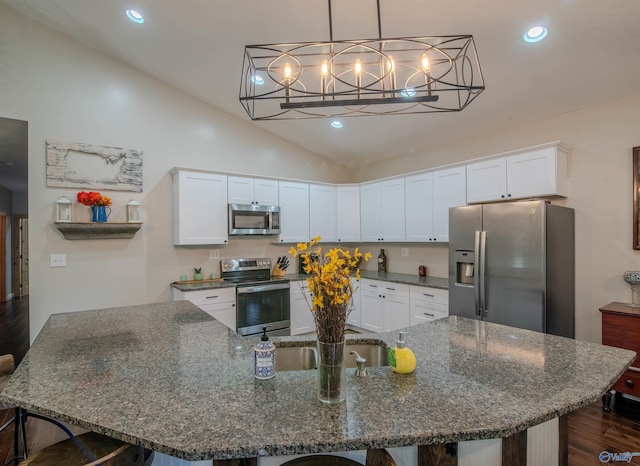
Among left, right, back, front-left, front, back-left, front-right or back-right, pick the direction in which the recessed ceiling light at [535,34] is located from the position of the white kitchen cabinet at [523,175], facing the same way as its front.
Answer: front-left

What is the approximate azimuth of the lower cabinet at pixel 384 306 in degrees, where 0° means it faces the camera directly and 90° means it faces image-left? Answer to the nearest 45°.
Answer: approximately 45°

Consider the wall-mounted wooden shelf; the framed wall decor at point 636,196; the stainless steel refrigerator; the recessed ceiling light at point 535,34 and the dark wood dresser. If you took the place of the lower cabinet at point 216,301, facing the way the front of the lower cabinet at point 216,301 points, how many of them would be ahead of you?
4

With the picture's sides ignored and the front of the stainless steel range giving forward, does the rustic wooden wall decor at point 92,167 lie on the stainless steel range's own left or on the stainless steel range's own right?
on the stainless steel range's own right

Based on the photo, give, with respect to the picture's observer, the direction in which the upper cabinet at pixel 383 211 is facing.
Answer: facing the viewer and to the left of the viewer

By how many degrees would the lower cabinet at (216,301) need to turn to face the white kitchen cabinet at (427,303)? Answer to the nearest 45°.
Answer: approximately 45° to its left

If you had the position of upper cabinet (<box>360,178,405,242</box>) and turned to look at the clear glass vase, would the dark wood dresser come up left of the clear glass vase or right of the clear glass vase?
left
